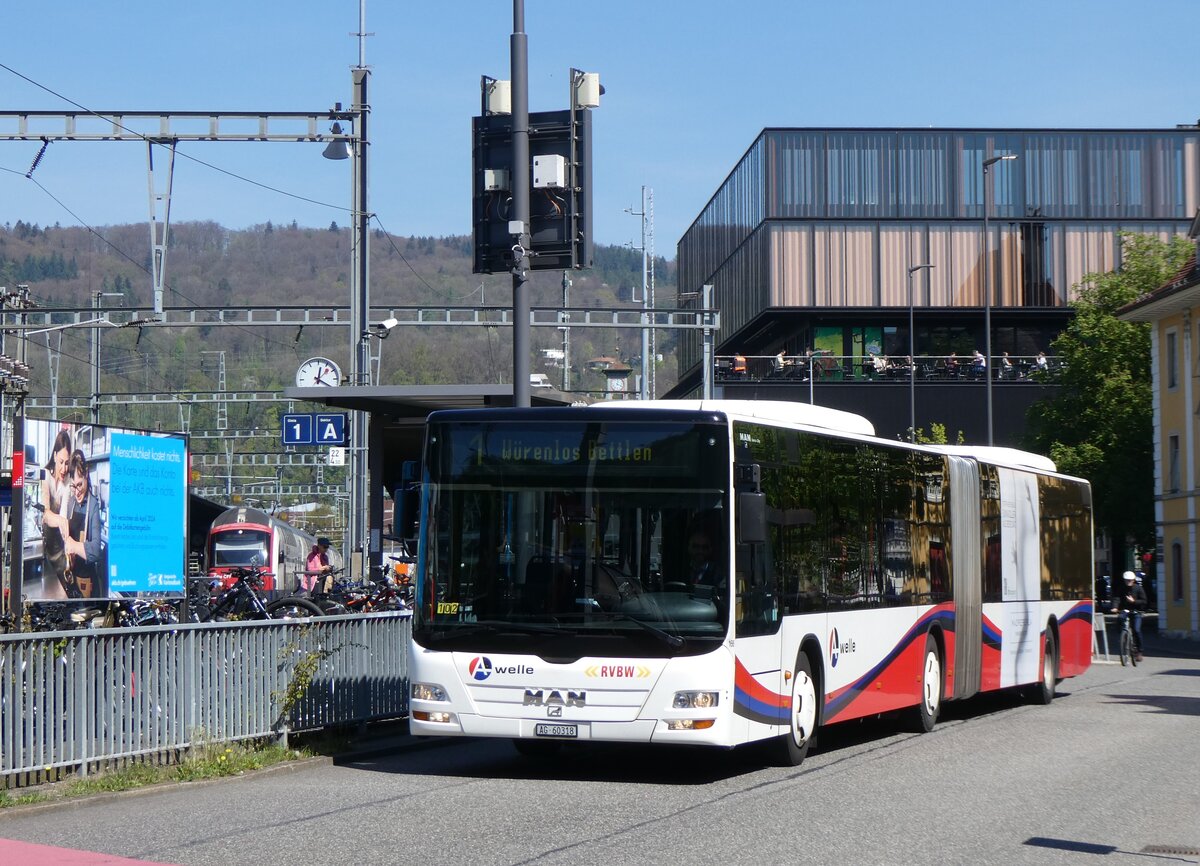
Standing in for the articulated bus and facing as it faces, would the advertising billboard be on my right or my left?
on my right

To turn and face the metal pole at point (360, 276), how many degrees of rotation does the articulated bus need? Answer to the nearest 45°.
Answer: approximately 135° to its right

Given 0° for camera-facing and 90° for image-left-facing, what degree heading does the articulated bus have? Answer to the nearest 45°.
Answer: approximately 45°

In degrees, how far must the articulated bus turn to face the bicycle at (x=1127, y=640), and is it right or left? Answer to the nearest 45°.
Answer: approximately 135° to its right

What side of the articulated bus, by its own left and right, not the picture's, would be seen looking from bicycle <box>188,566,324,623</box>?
right

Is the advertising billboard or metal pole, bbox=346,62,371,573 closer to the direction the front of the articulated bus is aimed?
the advertising billboard

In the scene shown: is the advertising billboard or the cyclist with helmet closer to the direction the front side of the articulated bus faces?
the advertising billboard

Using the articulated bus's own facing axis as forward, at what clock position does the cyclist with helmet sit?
The cyclist with helmet is roughly at 5 o'clock from the articulated bus.
